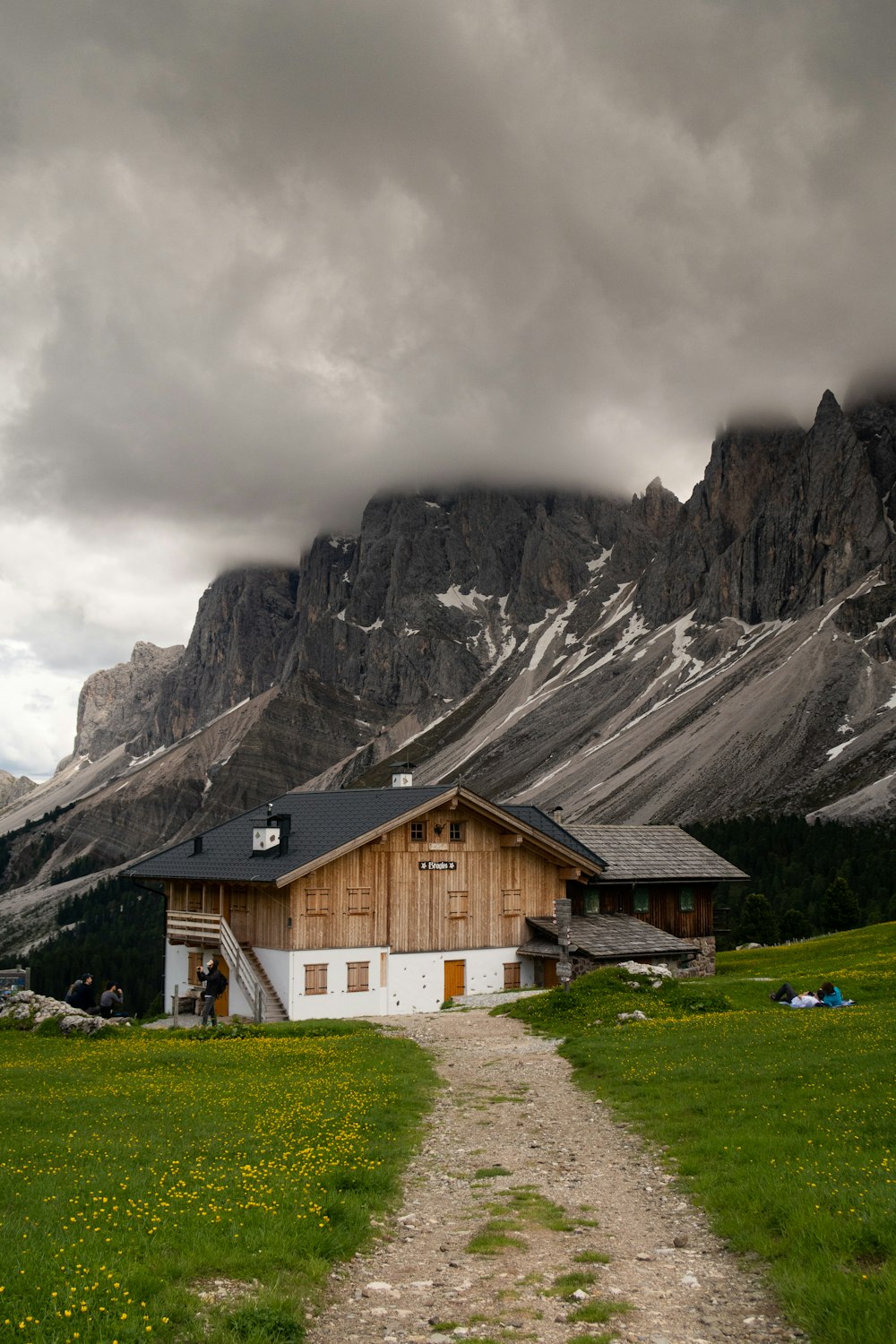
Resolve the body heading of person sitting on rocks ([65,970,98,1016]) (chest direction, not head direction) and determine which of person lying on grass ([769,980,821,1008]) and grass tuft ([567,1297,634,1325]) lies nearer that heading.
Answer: the person lying on grass

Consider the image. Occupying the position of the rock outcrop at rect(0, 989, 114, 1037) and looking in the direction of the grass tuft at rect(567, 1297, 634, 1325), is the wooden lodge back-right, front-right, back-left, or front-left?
back-left

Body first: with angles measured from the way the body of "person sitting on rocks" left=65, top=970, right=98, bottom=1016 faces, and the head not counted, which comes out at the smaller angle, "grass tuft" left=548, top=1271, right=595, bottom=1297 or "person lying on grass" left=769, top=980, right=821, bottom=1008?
the person lying on grass

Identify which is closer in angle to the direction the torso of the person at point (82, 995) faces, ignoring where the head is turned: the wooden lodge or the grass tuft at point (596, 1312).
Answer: the wooden lodge

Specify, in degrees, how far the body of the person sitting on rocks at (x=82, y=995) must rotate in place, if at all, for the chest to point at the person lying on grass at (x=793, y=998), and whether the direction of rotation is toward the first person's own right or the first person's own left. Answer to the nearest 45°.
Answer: approximately 45° to the first person's own right
